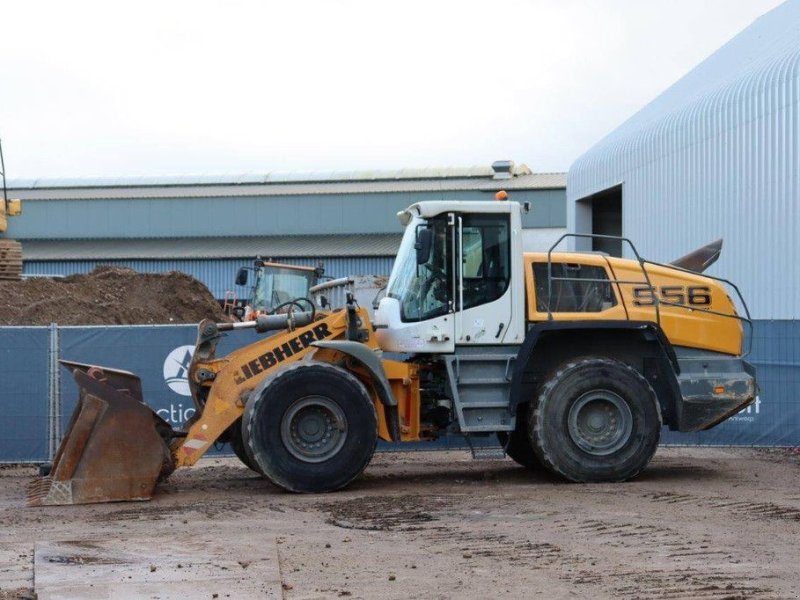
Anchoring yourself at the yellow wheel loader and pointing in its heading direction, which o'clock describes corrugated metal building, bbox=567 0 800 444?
The corrugated metal building is roughly at 4 o'clock from the yellow wheel loader.

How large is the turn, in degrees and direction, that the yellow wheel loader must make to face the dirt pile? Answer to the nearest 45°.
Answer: approximately 45° to its right

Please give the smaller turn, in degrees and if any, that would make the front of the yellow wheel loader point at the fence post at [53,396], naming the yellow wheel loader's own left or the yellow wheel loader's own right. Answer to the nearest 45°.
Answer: approximately 45° to the yellow wheel loader's own right

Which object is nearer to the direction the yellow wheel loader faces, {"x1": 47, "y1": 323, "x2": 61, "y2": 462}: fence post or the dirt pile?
the fence post

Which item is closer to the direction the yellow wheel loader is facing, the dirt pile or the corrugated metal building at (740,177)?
the dirt pile

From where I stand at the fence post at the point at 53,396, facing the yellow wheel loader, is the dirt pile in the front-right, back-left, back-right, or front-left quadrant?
back-left

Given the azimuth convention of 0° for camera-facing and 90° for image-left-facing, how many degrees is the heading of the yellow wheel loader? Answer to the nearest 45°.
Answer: approximately 90°
